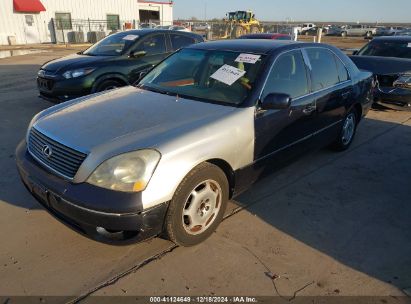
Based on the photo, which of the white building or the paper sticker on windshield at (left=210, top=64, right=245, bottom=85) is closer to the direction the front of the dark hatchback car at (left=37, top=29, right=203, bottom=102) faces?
the paper sticker on windshield

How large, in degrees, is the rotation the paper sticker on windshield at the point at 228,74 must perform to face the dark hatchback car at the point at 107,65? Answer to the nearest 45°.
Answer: approximately 90° to its right

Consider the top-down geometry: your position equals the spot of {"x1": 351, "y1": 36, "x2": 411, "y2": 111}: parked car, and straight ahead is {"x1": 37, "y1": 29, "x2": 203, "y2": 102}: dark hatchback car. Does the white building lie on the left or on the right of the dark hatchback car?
right

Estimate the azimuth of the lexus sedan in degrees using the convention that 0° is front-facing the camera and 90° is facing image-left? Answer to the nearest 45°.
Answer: approximately 45°

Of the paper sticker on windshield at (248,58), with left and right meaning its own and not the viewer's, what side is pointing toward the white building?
right

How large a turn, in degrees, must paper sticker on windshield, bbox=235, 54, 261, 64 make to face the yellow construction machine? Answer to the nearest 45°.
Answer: approximately 135° to its right
